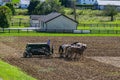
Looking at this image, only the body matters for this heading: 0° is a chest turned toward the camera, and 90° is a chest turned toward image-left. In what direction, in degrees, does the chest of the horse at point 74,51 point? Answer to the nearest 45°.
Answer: approximately 270°
